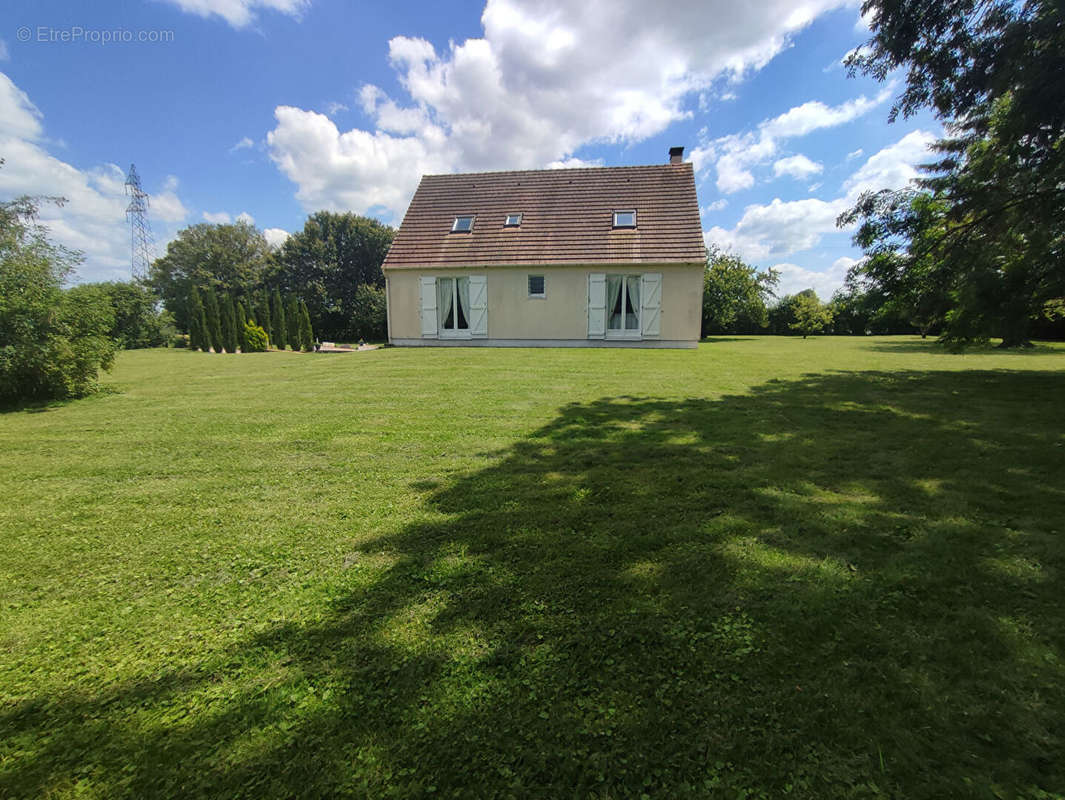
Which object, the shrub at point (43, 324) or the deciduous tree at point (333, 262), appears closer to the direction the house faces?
the shrub

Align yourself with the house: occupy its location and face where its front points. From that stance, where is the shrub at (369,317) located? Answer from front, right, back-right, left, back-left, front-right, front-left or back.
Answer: back-right

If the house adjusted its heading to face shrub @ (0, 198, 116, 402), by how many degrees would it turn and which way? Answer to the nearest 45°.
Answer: approximately 45° to its right

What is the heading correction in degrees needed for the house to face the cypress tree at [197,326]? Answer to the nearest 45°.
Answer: approximately 90° to its right

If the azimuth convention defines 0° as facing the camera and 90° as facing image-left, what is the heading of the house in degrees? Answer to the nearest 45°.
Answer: approximately 0°

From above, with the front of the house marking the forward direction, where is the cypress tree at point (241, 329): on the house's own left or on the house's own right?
on the house's own right
